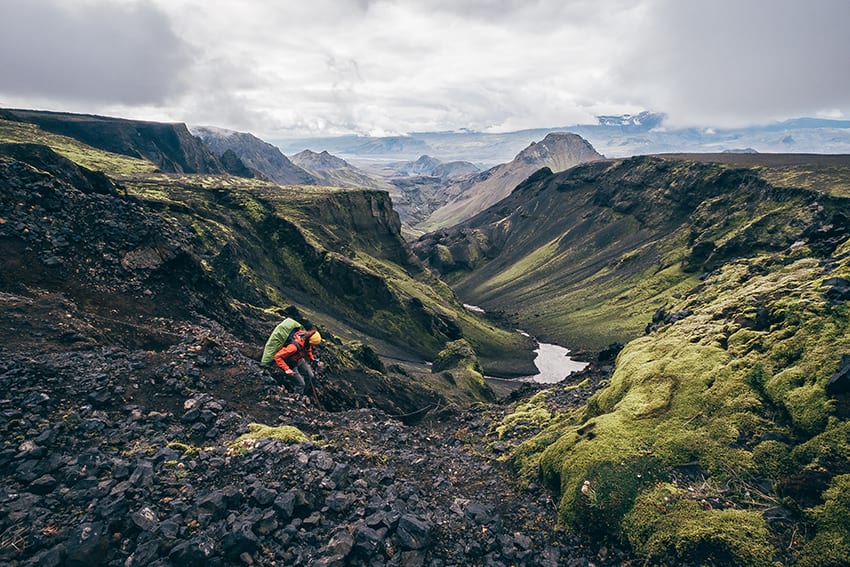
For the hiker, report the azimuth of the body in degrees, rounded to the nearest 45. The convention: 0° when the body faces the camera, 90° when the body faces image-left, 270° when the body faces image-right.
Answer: approximately 315°
